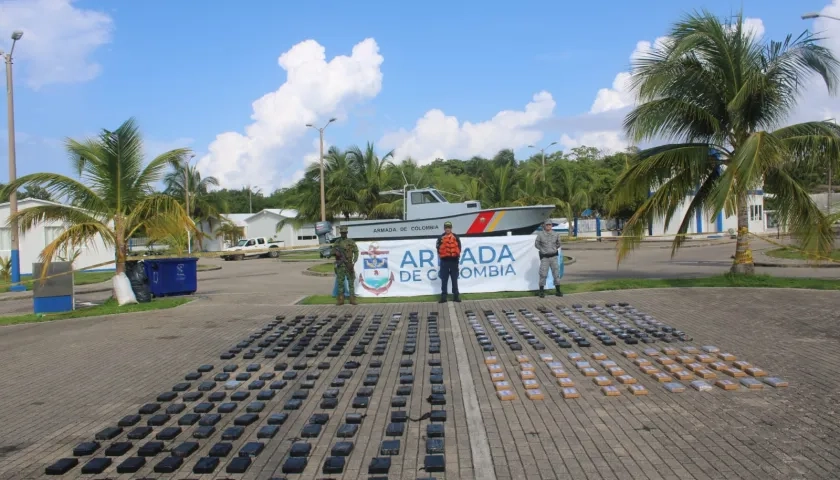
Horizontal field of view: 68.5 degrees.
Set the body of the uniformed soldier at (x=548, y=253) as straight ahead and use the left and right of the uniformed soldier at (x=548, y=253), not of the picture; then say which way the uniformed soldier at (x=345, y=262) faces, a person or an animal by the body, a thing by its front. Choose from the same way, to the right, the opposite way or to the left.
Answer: the same way

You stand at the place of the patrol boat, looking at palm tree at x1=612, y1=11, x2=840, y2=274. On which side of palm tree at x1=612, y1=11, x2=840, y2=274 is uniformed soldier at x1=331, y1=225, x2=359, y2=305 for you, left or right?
right

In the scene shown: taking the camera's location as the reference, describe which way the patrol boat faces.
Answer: facing to the right of the viewer

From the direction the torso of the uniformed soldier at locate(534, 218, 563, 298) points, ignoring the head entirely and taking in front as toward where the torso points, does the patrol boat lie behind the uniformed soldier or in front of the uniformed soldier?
behind

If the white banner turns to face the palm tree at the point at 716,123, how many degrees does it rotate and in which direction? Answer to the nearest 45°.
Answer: approximately 90° to its left

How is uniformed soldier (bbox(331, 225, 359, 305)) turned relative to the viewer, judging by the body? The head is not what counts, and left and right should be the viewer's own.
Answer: facing the viewer

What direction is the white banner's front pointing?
toward the camera

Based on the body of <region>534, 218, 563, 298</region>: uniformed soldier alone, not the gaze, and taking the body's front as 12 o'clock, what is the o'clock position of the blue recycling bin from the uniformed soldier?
The blue recycling bin is roughly at 3 o'clock from the uniformed soldier.

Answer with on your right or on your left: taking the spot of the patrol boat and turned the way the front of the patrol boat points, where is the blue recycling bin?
on your right

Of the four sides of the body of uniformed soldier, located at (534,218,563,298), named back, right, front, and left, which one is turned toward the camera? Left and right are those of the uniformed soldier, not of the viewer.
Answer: front

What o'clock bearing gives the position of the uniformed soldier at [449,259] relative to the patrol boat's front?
The uniformed soldier is roughly at 3 o'clock from the patrol boat.

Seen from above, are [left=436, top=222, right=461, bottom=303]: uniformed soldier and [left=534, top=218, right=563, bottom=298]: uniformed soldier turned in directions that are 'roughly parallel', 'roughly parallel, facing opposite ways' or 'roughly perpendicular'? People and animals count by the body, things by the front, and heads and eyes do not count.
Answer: roughly parallel

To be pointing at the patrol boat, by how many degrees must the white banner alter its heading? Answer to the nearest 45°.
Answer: approximately 180°

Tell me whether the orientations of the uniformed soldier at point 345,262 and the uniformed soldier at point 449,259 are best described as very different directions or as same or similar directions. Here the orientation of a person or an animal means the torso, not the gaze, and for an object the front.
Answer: same or similar directions

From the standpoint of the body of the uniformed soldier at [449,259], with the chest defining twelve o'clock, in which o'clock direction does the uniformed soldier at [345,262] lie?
the uniformed soldier at [345,262] is roughly at 3 o'clock from the uniformed soldier at [449,259].
